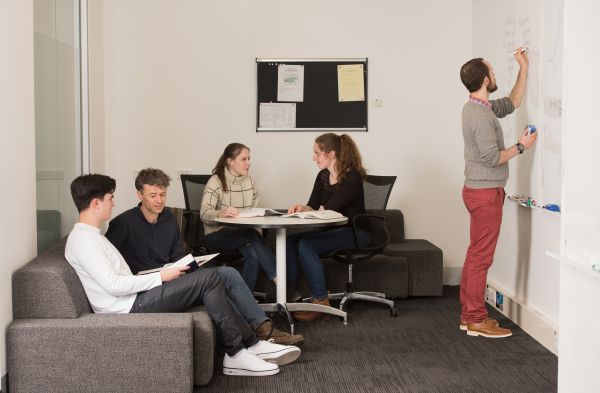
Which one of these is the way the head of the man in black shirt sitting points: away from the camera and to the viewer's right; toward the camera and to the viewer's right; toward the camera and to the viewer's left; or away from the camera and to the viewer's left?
toward the camera and to the viewer's right

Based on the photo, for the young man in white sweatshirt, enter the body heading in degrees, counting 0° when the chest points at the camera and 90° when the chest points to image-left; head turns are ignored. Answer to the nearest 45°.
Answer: approximately 270°

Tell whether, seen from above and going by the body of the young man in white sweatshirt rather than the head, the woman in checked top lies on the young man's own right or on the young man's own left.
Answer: on the young man's own left

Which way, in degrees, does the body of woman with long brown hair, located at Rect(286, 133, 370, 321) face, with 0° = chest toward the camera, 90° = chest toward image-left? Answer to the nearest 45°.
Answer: approximately 90°

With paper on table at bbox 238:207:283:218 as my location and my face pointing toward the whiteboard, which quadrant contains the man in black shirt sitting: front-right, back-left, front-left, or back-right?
back-right

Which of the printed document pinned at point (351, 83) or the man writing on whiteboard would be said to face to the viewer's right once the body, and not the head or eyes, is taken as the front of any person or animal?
the man writing on whiteboard

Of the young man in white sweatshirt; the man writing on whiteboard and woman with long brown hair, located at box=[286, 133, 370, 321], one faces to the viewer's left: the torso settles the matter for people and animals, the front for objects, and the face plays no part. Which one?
the woman with long brown hair

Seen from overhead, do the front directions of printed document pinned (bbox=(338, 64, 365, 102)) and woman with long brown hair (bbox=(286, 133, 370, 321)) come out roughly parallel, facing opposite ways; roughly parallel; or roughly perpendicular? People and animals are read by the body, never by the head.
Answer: roughly perpendicular

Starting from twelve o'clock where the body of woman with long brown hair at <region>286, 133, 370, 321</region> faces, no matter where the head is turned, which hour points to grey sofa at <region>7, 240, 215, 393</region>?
The grey sofa is roughly at 10 o'clock from the woman with long brown hair.

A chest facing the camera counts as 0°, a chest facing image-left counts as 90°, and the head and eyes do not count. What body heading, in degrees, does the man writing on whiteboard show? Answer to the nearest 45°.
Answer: approximately 270°

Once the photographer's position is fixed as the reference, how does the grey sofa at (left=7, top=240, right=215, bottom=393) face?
facing to the right of the viewer

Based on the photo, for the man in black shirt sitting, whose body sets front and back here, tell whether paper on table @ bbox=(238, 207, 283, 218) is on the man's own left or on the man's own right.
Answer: on the man's own left

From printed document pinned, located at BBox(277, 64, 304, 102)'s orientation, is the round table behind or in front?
in front

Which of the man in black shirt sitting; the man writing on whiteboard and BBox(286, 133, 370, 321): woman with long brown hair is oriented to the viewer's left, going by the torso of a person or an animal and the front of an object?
the woman with long brown hair

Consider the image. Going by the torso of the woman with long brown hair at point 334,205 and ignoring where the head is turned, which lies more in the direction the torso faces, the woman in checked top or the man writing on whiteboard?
the woman in checked top

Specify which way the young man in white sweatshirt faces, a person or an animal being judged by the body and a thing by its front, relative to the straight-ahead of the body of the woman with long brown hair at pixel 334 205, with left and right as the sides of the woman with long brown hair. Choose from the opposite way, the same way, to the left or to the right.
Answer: the opposite way
